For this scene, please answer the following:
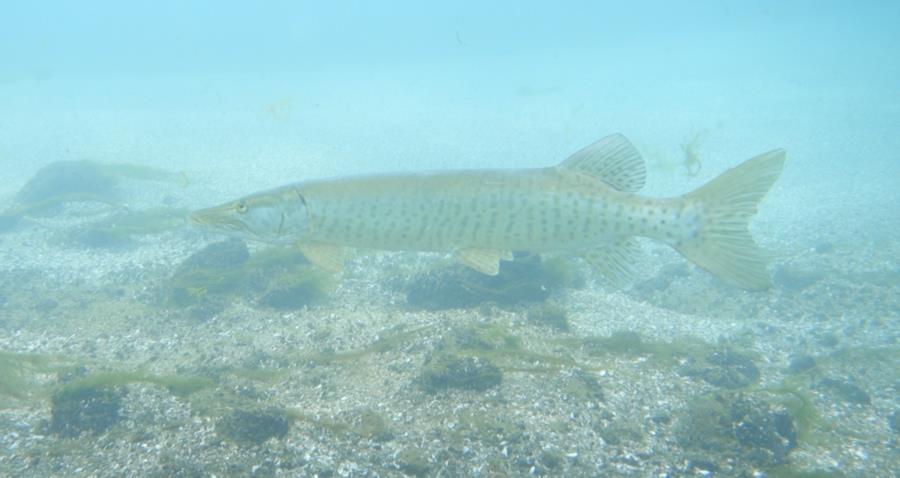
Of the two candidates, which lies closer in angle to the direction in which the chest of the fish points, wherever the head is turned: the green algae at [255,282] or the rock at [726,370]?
the green algae

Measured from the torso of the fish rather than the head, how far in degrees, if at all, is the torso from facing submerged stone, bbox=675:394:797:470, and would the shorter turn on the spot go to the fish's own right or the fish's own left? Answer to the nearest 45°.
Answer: approximately 135° to the fish's own left

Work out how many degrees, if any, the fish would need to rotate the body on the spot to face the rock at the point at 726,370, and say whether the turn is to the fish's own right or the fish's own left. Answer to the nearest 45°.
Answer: approximately 180°

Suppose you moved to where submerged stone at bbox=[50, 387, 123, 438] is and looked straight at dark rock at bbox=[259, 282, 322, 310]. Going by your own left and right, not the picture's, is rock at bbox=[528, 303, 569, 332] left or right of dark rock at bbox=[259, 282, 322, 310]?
right

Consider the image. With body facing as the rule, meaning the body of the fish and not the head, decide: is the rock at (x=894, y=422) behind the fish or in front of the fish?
behind

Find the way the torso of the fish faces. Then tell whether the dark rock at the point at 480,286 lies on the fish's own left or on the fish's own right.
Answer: on the fish's own right

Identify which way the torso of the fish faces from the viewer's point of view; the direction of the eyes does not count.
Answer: to the viewer's left

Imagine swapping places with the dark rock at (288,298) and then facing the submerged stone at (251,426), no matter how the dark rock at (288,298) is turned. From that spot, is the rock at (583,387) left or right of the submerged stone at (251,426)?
left

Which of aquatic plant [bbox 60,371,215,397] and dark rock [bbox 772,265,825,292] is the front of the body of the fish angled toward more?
the aquatic plant

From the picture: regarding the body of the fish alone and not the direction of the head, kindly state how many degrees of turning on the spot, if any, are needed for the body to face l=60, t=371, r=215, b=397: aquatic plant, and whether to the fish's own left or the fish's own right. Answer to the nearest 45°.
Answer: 0° — it already faces it

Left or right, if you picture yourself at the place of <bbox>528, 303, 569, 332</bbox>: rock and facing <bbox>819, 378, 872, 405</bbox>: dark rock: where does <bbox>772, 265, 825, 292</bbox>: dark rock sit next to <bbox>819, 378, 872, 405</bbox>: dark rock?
left

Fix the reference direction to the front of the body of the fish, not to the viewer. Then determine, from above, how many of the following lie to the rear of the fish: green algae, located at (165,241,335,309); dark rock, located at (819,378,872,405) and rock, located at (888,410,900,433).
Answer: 2

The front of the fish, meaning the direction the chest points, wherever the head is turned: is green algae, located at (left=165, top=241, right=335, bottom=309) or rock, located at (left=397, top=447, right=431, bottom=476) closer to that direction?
the green algae
